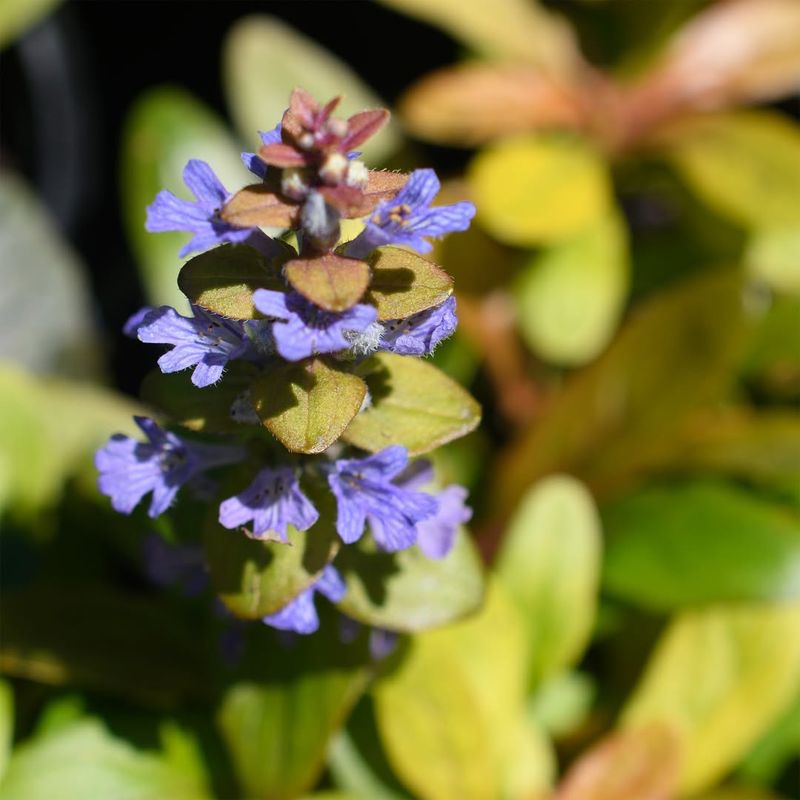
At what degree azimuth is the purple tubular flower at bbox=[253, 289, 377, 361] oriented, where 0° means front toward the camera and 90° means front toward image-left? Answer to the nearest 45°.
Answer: approximately 0°

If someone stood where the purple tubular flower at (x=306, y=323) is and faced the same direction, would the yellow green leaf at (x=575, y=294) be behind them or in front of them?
behind

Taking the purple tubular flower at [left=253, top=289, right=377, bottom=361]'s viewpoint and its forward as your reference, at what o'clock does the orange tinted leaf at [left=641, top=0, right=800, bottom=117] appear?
The orange tinted leaf is roughly at 7 o'clock from the purple tubular flower.

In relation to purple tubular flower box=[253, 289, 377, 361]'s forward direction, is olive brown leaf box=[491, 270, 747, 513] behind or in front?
behind

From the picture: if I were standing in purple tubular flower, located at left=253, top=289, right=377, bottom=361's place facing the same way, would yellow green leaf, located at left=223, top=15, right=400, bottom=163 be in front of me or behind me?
behind

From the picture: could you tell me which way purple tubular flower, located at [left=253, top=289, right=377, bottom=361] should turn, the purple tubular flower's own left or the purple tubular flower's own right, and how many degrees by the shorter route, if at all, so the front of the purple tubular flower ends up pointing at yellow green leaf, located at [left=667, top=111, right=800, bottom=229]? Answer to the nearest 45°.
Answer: approximately 135° to the purple tubular flower's own left

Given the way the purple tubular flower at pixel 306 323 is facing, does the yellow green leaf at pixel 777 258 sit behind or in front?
behind
